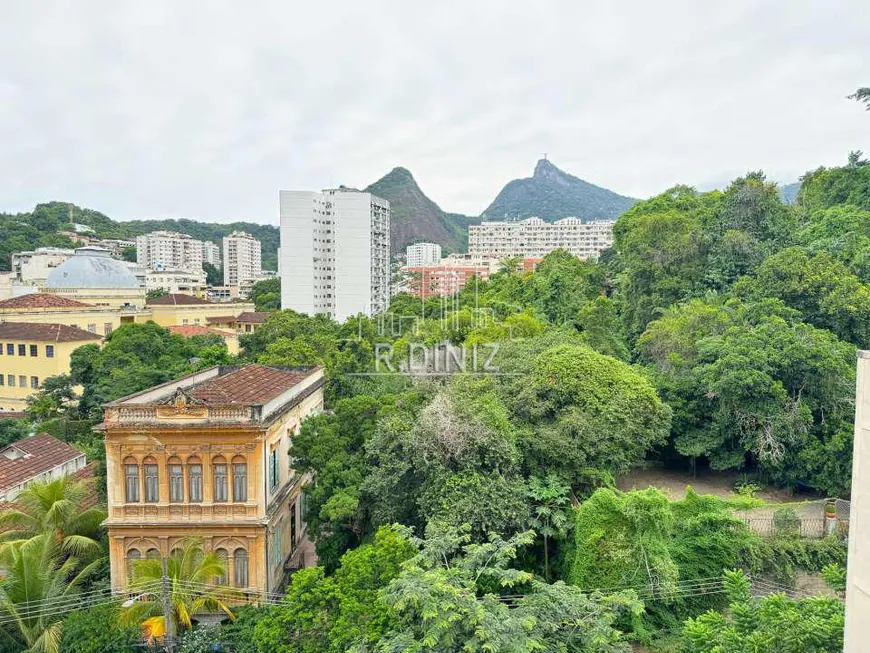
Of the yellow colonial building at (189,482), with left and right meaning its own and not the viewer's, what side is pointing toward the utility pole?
front

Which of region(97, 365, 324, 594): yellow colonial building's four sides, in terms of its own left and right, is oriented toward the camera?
front

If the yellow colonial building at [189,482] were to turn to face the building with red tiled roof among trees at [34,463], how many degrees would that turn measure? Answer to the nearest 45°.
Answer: approximately 135° to its right

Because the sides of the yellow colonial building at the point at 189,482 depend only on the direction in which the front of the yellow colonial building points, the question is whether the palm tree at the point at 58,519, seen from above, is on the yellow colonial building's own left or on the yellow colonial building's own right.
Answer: on the yellow colonial building's own right

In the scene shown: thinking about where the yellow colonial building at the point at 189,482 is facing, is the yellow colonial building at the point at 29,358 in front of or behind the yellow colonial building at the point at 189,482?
behind
